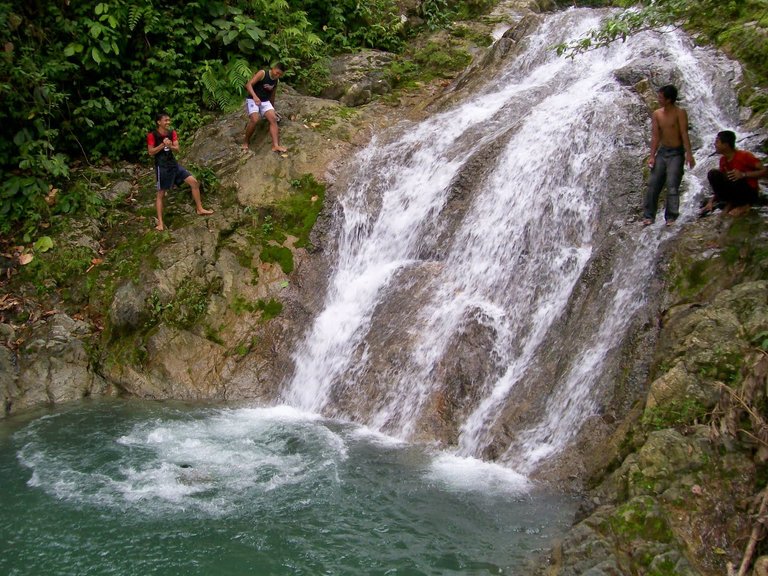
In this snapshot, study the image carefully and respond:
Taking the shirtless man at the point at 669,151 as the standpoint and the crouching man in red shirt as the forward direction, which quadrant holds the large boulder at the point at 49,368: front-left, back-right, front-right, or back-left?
back-right

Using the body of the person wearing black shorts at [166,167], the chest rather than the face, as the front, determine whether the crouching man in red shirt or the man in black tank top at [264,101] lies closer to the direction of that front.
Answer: the crouching man in red shirt

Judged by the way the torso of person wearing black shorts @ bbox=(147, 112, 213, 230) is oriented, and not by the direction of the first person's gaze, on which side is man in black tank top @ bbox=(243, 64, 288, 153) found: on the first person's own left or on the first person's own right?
on the first person's own left

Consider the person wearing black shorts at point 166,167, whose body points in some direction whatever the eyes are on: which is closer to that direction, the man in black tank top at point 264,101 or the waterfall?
the waterfall

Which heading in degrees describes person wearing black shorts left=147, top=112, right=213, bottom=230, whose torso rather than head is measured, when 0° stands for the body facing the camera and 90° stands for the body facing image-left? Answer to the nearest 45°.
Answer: approximately 315°
